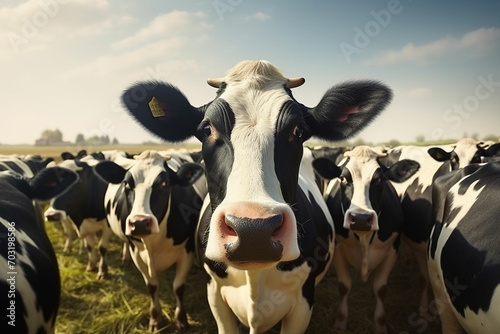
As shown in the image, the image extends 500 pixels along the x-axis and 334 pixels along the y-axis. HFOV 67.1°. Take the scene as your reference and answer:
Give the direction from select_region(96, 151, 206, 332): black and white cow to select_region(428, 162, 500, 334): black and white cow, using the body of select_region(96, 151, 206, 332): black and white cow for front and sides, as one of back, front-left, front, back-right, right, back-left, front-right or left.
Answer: front-left

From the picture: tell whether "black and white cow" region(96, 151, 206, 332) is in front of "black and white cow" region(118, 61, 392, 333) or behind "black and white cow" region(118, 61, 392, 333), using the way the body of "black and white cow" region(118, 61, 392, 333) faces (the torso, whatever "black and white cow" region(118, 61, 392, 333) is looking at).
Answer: behind

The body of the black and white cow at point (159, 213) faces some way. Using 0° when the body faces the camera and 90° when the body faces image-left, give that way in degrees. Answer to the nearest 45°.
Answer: approximately 0°

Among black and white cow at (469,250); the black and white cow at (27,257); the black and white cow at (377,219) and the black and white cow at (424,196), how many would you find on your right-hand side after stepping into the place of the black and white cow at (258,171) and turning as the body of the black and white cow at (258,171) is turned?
1

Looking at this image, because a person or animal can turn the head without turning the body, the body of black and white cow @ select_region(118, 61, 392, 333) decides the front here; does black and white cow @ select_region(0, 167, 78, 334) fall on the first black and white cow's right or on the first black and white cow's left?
on the first black and white cow's right

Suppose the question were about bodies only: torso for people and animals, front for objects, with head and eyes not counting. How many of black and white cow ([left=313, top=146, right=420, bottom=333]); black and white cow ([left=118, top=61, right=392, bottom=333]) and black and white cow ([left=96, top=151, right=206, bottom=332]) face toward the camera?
3

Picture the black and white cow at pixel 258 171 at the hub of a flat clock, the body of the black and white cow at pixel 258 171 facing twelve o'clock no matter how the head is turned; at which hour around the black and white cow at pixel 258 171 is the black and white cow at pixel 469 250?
the black and white cow at pixel 469 250 is roughly at 9 o'clock from the black and white cow at pixel 258 171.

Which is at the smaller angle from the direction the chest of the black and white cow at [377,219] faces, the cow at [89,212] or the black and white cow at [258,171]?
the black and white cow

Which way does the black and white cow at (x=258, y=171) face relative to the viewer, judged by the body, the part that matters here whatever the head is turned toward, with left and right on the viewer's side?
facing the viewer

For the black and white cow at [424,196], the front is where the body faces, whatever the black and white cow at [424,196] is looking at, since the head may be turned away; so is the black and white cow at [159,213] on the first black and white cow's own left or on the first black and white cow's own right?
on the first black and white cow's own right
